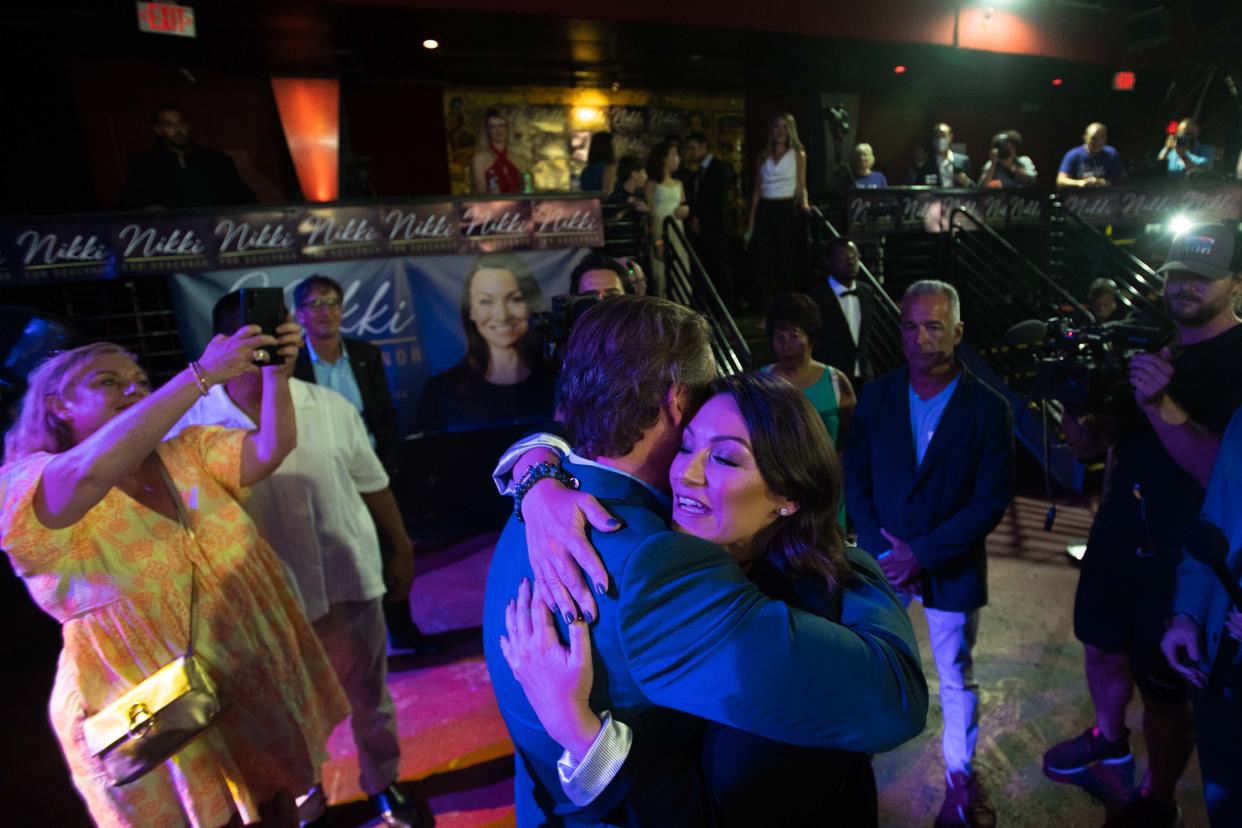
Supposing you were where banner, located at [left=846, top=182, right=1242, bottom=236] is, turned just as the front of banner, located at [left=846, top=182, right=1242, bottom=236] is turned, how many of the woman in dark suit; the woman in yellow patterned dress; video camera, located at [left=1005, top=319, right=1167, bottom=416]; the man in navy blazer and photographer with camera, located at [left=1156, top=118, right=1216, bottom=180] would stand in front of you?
4

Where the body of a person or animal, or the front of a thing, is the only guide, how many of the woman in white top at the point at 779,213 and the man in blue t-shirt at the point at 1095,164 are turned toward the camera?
2

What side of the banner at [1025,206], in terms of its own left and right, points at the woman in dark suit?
front

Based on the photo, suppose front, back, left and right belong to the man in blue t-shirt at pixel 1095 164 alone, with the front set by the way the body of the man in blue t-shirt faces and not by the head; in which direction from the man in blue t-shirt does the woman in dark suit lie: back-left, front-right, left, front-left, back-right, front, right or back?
front

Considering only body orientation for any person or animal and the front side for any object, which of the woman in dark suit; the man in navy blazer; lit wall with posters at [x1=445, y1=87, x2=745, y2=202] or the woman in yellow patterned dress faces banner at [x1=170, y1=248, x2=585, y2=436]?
the lit wall with posters

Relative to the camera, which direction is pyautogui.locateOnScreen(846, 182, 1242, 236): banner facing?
toward the camera

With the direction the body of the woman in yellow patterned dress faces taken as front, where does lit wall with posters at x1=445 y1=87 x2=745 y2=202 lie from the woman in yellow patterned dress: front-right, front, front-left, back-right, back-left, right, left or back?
left

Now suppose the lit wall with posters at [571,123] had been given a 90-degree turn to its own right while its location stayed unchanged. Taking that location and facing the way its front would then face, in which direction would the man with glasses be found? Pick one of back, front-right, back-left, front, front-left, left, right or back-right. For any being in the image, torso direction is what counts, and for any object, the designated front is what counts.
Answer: left

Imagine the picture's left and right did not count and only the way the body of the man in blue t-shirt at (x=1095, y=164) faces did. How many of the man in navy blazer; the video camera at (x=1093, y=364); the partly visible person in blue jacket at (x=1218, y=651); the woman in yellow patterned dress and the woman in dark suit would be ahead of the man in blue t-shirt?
5

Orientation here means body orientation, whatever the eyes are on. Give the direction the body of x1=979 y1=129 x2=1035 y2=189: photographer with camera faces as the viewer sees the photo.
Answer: toward the camera

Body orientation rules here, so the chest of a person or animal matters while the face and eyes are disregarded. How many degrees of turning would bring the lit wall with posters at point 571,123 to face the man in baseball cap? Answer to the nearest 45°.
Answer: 0° — it already faces them

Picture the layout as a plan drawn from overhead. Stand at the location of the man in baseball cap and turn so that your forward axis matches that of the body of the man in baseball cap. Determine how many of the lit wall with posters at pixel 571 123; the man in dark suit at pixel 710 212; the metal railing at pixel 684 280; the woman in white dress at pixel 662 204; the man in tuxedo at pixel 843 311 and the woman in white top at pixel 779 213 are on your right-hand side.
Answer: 6

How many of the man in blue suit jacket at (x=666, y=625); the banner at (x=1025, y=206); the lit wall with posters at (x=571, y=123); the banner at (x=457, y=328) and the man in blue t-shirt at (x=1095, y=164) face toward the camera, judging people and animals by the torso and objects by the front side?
4

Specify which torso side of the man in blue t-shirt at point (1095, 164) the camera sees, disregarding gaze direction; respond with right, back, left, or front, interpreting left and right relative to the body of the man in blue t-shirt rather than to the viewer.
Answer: front
